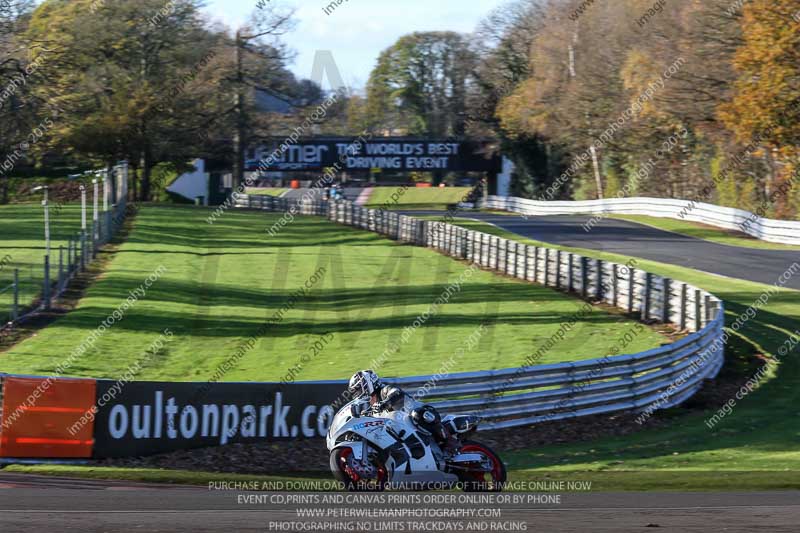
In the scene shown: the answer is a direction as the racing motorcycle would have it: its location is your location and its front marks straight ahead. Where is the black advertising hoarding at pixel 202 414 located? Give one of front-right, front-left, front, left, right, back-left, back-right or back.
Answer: front-right

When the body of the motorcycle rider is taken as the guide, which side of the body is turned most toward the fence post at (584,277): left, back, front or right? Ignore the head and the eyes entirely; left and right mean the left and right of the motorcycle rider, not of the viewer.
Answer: right

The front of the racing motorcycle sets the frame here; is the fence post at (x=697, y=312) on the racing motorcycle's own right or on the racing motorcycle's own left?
on the racing motorcycle's own right

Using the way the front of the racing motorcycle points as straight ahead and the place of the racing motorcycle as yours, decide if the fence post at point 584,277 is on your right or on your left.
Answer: on your right

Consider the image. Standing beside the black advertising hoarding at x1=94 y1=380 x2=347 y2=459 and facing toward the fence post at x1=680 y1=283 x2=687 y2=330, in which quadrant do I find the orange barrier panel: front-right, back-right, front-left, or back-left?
back-left

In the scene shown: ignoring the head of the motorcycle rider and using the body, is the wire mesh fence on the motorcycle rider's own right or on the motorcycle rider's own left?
on the motorcycle rider's own right

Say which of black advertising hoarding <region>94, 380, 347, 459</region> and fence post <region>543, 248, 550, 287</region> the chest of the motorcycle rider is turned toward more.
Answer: the black advertising hoarding

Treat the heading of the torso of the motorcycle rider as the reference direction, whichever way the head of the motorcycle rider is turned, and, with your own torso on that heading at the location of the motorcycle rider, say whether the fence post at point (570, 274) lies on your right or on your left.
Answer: on your right

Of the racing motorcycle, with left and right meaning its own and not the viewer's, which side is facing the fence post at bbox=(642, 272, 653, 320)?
right

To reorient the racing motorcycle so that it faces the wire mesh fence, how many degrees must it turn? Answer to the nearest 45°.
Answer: approximately 45° to its right

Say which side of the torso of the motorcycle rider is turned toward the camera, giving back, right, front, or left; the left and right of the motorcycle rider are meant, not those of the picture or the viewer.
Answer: left

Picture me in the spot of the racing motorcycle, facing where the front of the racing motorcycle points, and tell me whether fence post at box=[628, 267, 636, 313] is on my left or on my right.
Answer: on my right

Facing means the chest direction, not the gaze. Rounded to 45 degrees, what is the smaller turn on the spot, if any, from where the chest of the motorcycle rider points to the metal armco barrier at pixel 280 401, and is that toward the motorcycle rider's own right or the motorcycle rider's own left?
approximately 45° to the motorcycle rider's own right

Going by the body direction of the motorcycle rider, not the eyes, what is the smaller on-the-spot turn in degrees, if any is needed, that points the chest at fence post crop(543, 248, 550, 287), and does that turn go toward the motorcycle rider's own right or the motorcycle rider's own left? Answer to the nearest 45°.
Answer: approximately 90° to the motorcycle rider's own right

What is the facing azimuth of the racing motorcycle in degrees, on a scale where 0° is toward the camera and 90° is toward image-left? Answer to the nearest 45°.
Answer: approximately 90°
